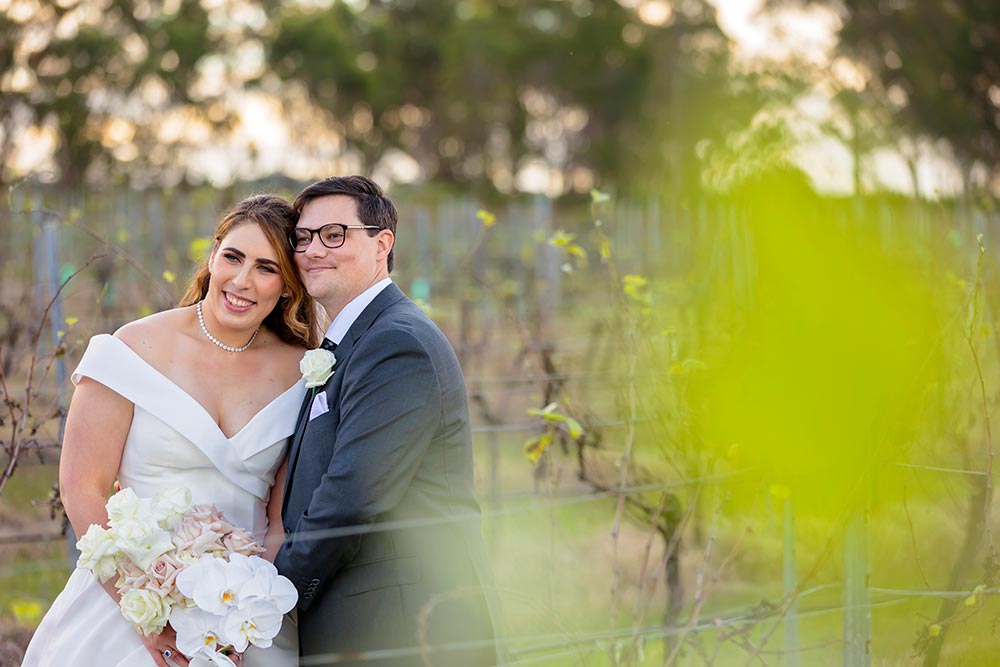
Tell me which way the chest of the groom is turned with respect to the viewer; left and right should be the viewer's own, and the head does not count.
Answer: facing to the left of the viewer

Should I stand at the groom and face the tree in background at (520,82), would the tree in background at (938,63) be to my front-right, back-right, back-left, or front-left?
front-right

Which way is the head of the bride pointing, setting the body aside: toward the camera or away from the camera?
toward the camera

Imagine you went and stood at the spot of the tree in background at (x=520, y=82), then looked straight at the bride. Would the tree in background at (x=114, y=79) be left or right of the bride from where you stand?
right

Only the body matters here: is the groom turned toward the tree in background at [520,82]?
no

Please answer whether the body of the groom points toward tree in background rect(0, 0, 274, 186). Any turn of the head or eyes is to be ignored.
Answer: no
